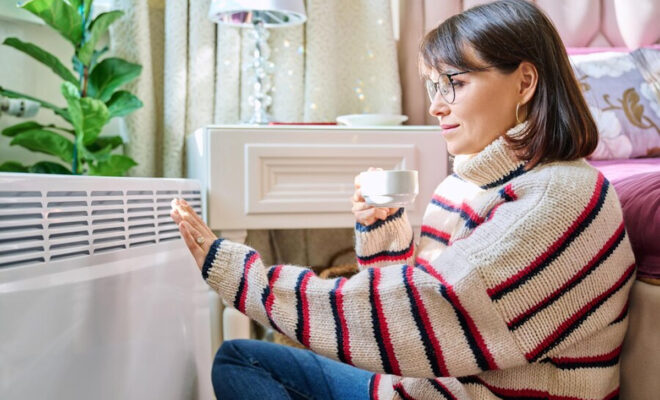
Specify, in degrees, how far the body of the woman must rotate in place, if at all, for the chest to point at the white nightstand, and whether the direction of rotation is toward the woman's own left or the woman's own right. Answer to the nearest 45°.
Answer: approximately 45° to the woman's own right

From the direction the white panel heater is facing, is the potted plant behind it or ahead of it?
behind

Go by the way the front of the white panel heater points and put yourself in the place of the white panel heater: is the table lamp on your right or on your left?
on your left

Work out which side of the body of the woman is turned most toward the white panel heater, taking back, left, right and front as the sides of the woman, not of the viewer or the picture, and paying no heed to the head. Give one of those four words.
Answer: front

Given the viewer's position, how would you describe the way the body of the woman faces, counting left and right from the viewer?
facing to the left of the viewer

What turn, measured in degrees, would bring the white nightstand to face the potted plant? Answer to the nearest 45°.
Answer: approximately 90° to its right

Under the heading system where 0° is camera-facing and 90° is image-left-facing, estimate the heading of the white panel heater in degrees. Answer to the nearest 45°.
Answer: approximately 315°

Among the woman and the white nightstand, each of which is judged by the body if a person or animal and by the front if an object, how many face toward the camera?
1

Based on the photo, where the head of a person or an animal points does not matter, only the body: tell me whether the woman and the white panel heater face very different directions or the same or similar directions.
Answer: very different directions

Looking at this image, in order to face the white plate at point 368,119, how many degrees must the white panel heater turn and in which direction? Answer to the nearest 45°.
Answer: approximately 90° to its left

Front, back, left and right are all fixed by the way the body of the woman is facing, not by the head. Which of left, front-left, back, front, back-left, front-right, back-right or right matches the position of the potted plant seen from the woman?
front-right

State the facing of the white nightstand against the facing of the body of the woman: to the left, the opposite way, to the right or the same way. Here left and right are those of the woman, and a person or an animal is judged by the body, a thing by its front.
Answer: to the left

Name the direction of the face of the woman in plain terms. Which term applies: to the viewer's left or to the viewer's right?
to the viewer's left

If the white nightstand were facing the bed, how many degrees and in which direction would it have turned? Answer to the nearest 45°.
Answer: approximately 45° to its left

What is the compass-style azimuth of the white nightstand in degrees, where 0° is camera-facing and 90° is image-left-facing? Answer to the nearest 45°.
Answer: approximately 0°
